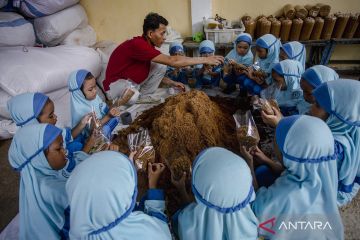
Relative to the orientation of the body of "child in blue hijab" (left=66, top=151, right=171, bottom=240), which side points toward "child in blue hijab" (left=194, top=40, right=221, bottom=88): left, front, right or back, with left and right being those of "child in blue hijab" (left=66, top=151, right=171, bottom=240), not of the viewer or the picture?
front

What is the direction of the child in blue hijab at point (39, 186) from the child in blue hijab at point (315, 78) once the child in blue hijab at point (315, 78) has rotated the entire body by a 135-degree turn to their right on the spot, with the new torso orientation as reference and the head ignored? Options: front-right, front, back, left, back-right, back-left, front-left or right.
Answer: back

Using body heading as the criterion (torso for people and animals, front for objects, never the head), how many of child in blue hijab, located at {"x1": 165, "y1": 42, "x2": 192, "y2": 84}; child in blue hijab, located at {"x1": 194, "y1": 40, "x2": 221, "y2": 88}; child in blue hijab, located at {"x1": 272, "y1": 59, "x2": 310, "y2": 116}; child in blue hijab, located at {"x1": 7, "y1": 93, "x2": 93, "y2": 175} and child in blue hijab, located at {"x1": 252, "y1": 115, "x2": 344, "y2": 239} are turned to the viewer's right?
1

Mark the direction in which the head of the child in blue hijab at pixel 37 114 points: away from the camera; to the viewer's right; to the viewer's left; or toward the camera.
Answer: to the viewer's right

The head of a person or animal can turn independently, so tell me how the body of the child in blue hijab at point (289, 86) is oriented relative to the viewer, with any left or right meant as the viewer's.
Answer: facing to the left of the viewer

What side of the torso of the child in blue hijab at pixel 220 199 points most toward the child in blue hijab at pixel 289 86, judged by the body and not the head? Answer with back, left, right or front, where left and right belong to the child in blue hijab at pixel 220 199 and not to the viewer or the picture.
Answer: front

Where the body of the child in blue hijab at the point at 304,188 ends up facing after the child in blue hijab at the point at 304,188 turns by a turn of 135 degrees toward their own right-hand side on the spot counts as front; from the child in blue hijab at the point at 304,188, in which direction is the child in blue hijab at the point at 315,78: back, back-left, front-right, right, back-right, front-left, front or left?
left

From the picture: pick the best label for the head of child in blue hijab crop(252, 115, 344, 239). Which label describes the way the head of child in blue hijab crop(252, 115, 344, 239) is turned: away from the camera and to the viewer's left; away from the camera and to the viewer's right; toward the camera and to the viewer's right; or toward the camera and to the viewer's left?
away from the camera and to the viewer's left

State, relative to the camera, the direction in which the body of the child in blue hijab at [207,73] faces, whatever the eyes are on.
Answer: toward the camera

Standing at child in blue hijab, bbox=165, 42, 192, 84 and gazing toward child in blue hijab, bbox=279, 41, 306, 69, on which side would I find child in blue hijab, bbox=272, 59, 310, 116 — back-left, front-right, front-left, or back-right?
front-right

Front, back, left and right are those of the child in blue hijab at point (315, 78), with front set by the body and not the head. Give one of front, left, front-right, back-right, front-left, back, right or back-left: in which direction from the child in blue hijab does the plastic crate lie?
front-right

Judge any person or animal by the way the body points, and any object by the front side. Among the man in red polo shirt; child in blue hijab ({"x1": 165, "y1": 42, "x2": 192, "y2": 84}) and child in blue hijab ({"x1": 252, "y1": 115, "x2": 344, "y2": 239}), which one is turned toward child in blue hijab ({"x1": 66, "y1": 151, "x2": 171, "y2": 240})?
child in blue hijab ({"x1": 165, "y1": 42, "x2": 192, "y2": 84})

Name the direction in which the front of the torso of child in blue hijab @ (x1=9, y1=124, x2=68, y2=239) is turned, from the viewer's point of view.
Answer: to the viewer's right

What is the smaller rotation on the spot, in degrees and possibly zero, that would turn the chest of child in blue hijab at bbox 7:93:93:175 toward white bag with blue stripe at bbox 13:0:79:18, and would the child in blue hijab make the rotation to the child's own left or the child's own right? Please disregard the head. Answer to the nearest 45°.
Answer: approximately 90° to the child's own left

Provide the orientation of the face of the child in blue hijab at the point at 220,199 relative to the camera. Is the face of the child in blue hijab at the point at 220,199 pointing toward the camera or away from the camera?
away from the camera

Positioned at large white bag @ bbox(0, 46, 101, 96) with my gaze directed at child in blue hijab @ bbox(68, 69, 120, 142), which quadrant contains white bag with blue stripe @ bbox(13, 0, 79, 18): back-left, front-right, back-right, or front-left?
back-left

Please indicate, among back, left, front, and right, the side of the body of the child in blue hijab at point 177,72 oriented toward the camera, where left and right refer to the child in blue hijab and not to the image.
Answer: front

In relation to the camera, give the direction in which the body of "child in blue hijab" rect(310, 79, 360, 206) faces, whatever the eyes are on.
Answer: to the viewer's left

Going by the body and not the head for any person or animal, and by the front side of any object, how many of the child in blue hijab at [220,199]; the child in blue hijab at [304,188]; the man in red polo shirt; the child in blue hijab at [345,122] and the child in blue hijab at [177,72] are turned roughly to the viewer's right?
1

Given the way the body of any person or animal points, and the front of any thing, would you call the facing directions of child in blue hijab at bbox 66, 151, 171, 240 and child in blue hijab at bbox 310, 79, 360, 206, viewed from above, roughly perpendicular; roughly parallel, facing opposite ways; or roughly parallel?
roughly perpendicular

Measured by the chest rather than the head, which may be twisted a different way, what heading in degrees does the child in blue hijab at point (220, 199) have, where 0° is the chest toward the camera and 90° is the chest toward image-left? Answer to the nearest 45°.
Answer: approximately 180°
